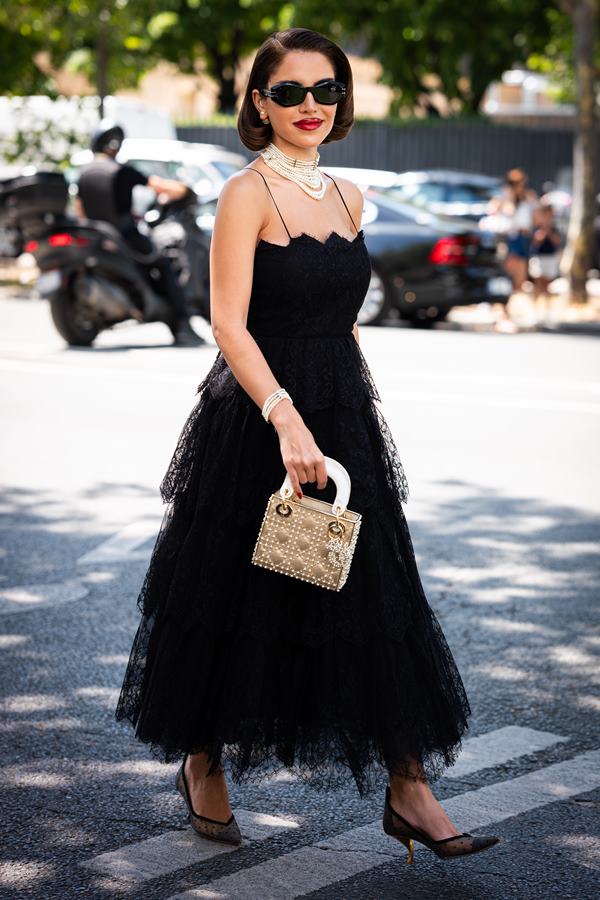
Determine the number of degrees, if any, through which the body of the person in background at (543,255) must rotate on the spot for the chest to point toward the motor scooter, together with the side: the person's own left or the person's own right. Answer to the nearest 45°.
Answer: approximately 45° to the person's own right

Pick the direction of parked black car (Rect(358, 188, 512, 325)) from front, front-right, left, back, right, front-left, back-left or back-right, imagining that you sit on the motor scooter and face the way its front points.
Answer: front

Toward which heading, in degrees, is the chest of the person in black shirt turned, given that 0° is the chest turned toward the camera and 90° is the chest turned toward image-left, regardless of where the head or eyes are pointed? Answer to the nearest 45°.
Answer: approximately 225°

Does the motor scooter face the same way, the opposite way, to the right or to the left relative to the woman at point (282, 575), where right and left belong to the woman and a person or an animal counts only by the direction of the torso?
to the left

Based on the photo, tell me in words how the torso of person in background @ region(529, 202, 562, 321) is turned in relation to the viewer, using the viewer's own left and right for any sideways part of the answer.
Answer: facing the viewer

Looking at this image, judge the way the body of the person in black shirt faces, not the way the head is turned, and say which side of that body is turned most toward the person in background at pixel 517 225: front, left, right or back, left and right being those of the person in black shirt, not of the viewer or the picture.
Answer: front

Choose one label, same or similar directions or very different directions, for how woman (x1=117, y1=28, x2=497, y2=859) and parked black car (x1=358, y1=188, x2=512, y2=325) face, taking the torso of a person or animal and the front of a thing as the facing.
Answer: very different directions

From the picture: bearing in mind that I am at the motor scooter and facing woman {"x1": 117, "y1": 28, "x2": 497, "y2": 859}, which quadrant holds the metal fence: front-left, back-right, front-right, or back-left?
back-left

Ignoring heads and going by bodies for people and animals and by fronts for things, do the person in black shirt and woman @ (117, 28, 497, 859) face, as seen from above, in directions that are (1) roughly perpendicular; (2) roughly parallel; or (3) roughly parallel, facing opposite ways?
roughly perpendicular

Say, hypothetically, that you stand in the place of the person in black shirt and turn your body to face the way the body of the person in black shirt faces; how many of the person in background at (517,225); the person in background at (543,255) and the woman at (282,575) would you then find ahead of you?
2

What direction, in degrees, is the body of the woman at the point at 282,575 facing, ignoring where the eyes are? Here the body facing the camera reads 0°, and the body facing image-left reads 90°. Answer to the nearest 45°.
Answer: approximately 315°

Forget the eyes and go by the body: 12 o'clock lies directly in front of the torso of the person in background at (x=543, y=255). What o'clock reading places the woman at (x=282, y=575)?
The woman is roughly at 12 o'clock from the person in background.

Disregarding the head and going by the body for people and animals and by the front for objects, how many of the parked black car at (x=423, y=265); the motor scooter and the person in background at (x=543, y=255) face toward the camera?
1

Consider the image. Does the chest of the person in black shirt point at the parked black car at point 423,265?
yes

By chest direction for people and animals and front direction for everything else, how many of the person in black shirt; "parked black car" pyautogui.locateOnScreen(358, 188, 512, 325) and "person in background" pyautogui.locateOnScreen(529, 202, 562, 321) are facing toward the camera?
1

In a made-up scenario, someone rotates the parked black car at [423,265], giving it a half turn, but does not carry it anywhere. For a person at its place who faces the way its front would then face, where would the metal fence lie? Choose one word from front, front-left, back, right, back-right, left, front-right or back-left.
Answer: back-left

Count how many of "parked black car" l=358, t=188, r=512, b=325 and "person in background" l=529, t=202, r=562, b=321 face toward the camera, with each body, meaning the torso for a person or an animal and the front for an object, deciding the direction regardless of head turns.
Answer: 1

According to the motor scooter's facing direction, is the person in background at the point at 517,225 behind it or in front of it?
in front
